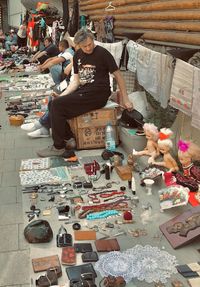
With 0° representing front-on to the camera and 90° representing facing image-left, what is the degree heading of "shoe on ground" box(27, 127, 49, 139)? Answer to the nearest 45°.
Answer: approximately 90°

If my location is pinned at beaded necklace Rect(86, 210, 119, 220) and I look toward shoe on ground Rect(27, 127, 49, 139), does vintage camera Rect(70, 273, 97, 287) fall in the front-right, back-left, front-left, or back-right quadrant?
back-left

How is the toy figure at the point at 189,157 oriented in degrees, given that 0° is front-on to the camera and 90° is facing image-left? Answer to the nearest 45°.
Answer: approximately 45°

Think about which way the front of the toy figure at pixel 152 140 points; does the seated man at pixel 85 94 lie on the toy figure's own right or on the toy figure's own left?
on the toy figure's own right

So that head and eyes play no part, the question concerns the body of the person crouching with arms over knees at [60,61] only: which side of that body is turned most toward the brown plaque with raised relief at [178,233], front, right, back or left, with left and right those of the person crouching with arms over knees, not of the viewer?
left

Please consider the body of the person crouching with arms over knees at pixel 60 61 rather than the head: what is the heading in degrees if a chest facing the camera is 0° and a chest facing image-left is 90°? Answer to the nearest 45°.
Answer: approximately 90°

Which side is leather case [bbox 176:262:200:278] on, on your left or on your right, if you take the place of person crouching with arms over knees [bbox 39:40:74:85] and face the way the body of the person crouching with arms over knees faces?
on your left

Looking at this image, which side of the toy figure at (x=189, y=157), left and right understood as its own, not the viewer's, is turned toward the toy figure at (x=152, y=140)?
right

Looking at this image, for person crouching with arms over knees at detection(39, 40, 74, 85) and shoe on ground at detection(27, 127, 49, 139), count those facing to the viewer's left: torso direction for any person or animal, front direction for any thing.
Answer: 2

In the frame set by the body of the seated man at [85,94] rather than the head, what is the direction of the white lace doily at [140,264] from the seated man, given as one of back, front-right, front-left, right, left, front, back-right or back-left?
front-left
